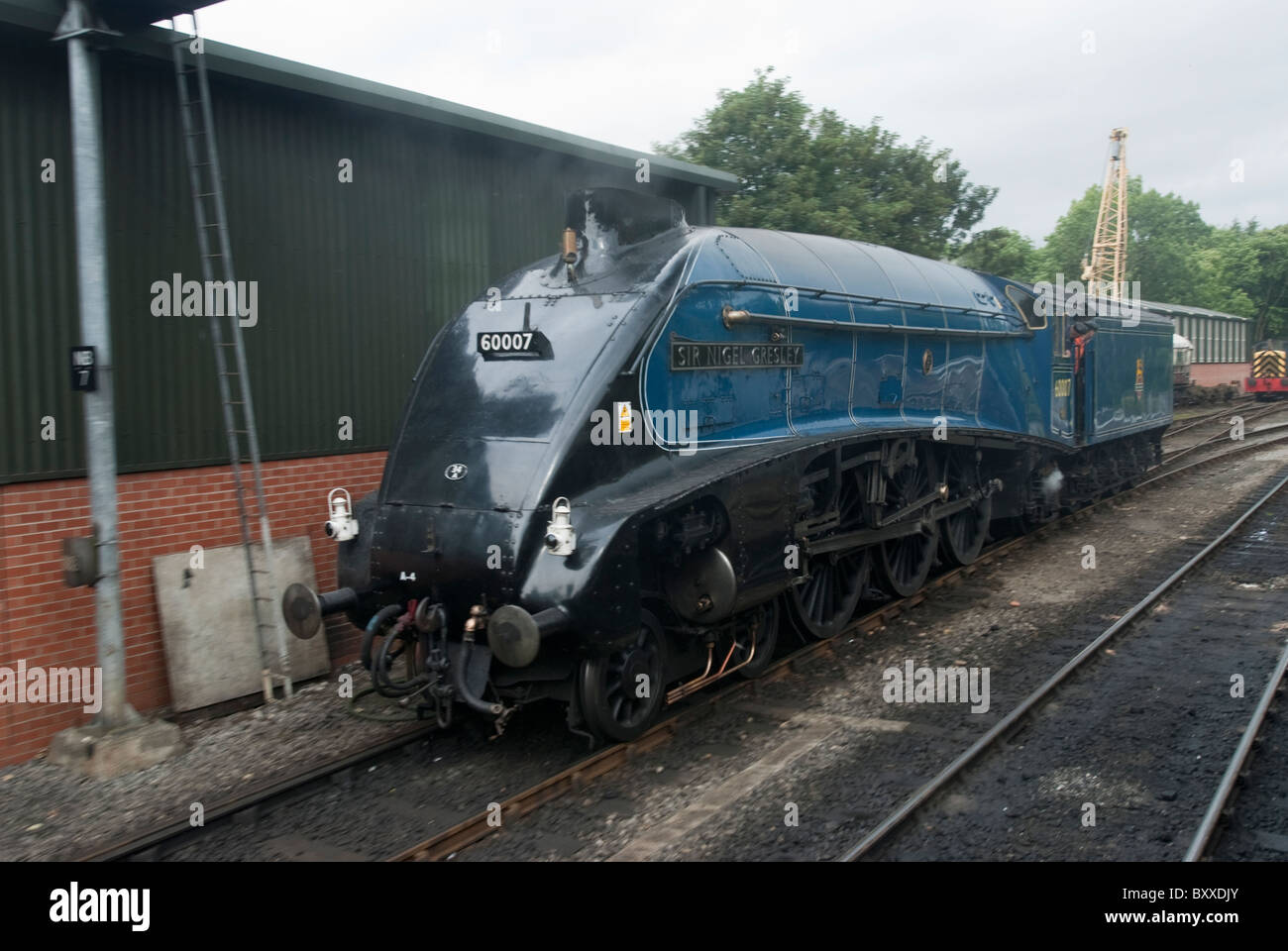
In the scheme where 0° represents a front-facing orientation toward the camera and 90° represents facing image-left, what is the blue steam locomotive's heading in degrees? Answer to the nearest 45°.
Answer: approximately 45°

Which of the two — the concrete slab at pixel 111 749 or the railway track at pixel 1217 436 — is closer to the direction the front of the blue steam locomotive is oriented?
the concrete slab

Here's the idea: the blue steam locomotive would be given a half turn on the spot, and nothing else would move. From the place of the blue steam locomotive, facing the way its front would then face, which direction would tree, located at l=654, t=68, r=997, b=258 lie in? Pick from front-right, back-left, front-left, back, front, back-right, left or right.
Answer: front-left

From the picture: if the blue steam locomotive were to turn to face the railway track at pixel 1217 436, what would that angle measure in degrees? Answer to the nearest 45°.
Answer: approximately 180°

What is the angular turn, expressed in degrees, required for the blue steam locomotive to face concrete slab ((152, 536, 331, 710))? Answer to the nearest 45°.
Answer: approximately 45° to its right

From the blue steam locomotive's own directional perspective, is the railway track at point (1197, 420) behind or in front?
behind

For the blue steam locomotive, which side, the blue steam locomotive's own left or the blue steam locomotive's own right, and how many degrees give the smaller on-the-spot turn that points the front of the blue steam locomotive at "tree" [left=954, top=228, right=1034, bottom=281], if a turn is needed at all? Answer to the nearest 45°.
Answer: approximately 135° to the blue steam locomotive's own right
